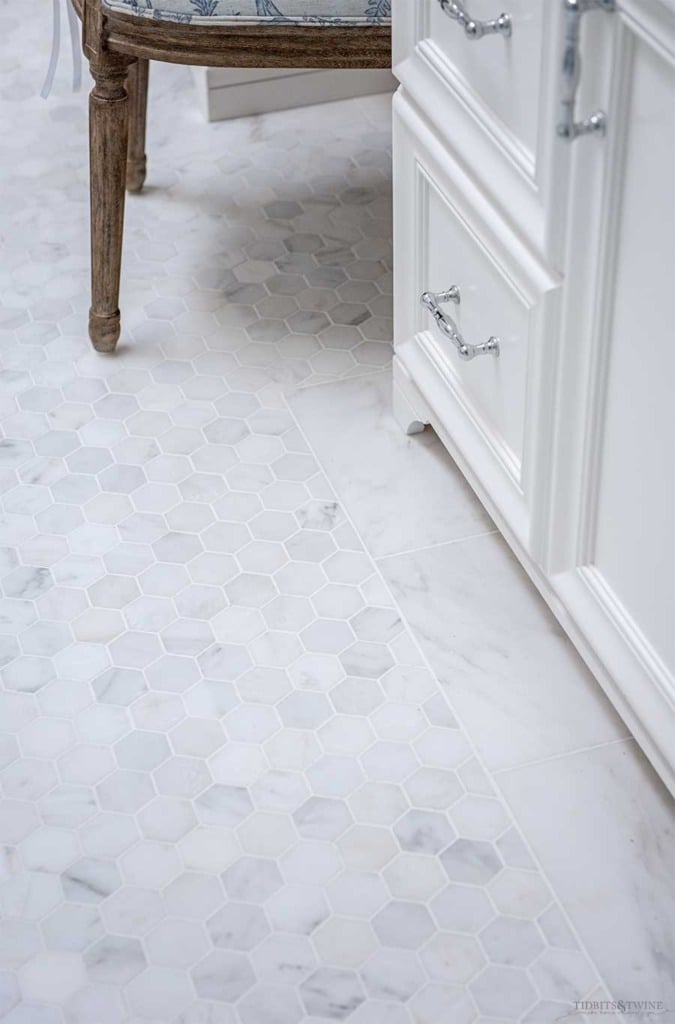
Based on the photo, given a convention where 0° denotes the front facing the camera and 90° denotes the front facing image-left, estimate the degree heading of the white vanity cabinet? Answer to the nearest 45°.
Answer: approximately 45°
